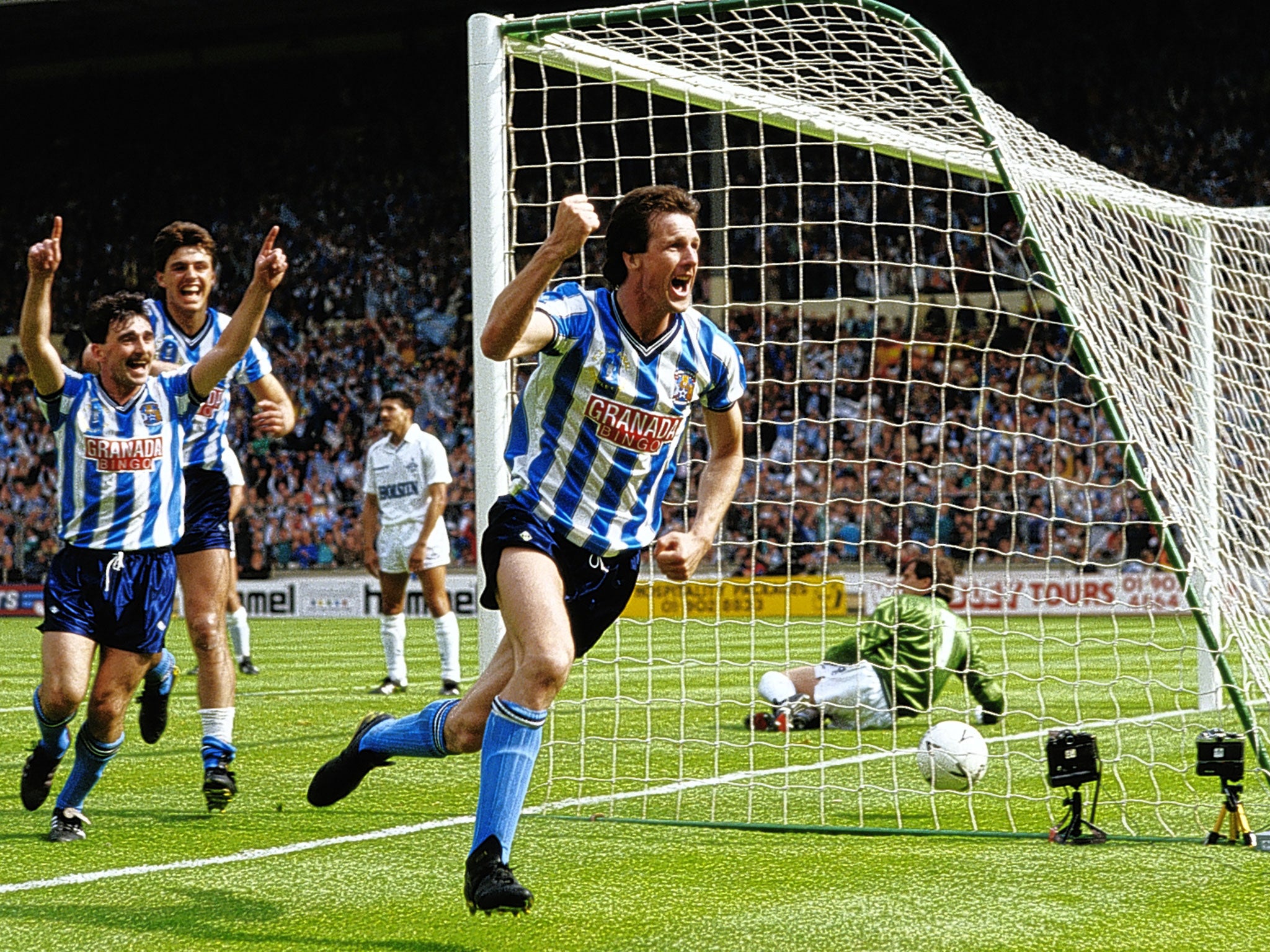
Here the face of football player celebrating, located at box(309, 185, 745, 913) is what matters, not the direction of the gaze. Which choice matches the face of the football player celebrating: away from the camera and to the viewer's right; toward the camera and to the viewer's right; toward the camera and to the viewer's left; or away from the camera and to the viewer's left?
toward the camera and to the viewer's right

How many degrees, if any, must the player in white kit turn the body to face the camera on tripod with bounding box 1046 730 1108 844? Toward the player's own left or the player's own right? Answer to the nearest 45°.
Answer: approximately 45° to the player's own left

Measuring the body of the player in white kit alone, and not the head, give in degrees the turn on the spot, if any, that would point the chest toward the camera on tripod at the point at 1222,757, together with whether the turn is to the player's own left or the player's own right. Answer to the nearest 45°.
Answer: approximately 45° to the player's own left

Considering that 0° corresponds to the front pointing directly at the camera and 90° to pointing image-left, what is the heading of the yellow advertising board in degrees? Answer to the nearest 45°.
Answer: approximately 0°

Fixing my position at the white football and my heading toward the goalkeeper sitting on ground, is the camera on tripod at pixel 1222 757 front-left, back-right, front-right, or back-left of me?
back-right

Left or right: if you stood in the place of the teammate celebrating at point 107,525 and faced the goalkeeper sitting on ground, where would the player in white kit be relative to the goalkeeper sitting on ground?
left

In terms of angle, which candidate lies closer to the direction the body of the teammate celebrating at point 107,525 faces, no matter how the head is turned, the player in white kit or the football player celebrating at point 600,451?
the football player celebrating

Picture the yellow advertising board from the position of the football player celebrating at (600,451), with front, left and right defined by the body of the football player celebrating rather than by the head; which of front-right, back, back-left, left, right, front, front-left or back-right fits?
back-left

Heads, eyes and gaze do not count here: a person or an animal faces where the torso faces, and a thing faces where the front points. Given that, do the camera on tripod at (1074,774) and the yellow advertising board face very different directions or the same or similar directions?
very different directions
